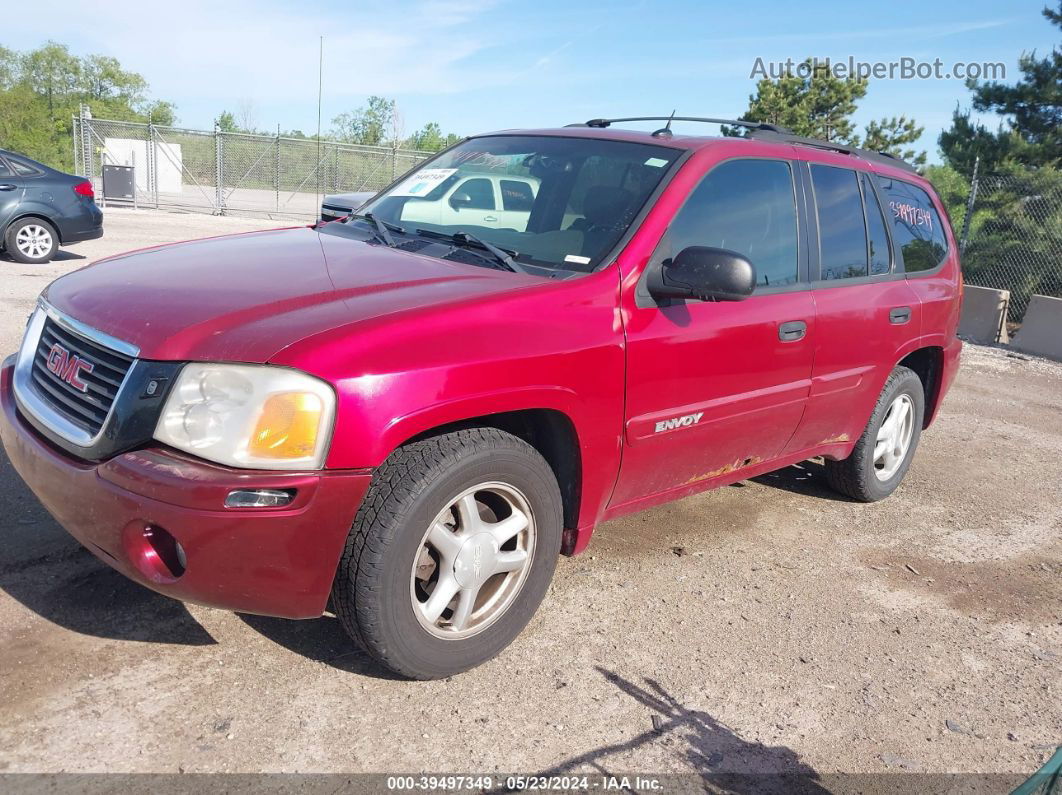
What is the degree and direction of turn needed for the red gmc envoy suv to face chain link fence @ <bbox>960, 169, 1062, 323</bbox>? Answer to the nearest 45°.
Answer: approximately 180°

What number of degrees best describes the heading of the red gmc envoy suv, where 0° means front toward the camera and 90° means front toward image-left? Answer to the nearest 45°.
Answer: approximately 45°

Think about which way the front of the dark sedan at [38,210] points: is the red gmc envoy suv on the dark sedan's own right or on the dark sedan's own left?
on the dark sedan's own left

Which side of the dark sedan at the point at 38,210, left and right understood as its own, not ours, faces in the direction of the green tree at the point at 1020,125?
back

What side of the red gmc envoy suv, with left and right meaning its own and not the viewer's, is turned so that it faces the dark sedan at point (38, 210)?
right

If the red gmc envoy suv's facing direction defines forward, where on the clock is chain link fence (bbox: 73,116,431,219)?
The chain link fence is roughly at 4 o'clock from the red gmc envoy suv.

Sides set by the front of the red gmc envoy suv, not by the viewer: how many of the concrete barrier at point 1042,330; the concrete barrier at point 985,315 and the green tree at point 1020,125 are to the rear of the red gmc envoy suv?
3

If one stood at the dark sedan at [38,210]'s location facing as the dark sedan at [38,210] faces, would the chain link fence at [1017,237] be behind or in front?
behind

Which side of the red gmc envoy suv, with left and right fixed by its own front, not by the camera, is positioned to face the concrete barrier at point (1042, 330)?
back

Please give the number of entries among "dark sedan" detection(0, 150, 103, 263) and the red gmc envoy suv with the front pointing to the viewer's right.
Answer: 0

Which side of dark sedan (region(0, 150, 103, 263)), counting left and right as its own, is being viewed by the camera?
left
